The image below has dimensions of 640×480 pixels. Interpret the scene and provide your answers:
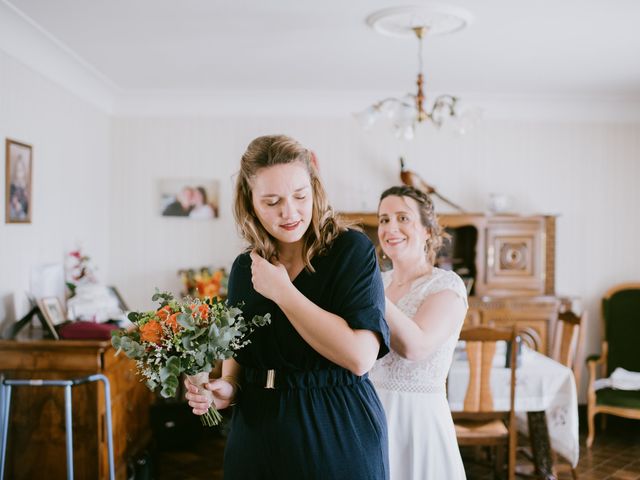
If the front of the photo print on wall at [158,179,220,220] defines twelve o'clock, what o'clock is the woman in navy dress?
The woman in navy dress is roughly at 12 o'clock from the photo print on wall.

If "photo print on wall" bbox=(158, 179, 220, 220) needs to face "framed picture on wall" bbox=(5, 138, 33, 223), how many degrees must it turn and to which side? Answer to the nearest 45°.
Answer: approximately 45° to its right

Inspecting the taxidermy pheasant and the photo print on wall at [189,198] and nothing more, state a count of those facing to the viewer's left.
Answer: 1

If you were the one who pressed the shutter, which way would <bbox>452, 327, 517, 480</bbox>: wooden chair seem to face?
facing away from the viewer

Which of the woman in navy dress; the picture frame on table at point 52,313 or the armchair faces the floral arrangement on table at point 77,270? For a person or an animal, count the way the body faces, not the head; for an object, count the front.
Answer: the armchair

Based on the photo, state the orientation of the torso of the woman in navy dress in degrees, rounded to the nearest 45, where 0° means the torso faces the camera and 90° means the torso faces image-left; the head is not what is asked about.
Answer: approximately 45°

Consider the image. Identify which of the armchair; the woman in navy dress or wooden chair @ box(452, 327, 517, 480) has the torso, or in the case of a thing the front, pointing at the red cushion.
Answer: the armchair

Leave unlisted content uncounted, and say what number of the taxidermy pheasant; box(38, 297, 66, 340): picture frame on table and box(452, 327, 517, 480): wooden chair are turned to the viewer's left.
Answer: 1

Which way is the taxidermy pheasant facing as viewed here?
to the viewer's left

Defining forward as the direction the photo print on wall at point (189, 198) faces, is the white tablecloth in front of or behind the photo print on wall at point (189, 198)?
in front

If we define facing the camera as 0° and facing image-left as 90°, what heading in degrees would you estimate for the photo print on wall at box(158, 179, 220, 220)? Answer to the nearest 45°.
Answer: approximately 0°

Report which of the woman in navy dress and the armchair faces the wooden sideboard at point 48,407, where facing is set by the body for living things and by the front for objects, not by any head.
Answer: the armchair

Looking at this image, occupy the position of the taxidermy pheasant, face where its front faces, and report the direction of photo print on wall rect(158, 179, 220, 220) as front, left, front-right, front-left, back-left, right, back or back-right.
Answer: front

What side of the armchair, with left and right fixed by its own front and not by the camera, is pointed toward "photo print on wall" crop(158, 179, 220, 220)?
right
